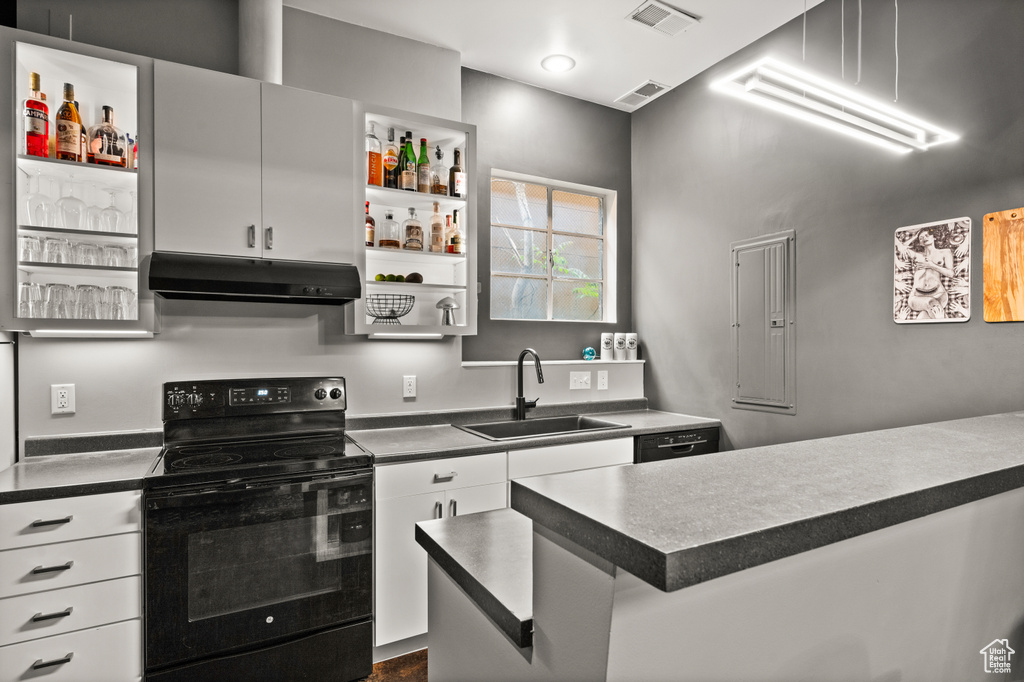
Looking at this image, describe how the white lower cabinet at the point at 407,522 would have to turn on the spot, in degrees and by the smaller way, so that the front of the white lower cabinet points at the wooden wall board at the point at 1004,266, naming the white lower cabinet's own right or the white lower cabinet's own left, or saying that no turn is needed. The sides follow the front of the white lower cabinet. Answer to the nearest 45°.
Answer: approximately 45° to the white lower cabinet's own left

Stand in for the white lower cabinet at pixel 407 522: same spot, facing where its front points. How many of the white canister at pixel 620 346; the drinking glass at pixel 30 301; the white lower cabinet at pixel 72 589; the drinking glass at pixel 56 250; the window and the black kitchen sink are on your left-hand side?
3

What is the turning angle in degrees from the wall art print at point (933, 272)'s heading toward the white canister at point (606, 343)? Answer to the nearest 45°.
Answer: approximately 45° to its right

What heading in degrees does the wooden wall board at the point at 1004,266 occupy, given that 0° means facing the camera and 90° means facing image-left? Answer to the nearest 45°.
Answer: approximately 45°

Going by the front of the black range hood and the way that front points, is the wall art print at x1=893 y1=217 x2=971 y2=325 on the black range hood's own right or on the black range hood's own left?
on the black range hood's own left

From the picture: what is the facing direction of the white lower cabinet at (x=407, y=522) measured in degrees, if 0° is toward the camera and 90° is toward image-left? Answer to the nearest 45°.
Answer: approximately 315°

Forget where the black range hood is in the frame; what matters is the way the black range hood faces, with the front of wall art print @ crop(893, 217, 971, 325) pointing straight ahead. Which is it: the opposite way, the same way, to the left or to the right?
to the left
